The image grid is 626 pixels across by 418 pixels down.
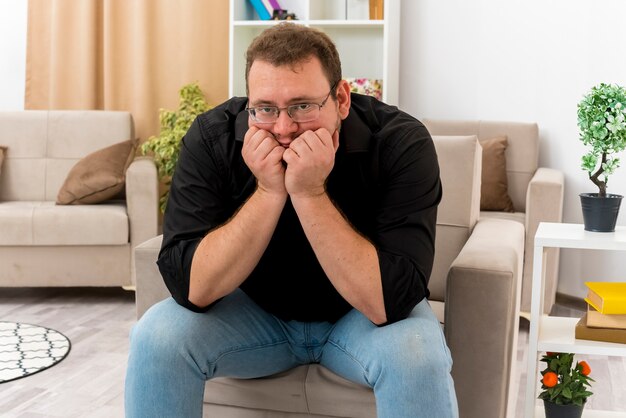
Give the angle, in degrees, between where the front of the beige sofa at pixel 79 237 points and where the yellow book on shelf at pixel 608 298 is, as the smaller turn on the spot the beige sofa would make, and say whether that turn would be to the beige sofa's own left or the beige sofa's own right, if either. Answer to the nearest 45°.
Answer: approximately 45° to the beige sofa's own left

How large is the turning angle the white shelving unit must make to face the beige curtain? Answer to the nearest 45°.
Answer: approximately 90° to its right

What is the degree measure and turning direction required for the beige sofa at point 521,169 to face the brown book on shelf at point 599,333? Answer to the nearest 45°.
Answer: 0° — it already faces it

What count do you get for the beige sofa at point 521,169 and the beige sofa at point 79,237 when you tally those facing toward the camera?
2

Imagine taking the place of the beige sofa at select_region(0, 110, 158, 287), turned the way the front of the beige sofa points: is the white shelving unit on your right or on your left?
on your left

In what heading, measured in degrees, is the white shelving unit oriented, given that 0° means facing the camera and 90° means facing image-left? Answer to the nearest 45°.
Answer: approximately 0°

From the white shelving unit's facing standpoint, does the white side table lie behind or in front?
in front

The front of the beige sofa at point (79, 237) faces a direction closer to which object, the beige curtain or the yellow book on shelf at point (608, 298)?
the yellow book on shelf

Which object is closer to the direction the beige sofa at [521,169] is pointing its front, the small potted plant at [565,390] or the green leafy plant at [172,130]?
the small potted plant

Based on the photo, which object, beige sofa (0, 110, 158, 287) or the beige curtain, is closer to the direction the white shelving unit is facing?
the beige sofa

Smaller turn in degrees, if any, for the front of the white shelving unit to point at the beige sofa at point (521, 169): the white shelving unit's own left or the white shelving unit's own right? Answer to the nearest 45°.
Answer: approximately 45° to the white shelving unit's own left
